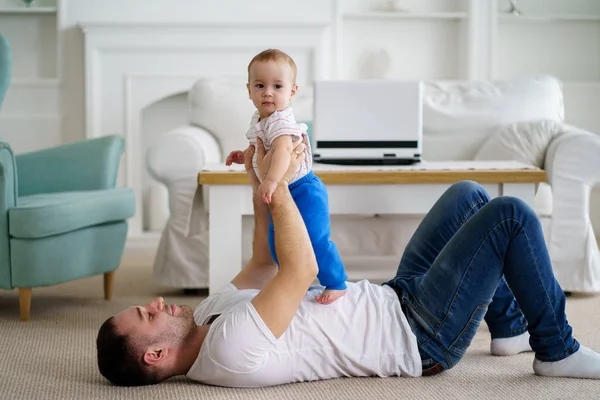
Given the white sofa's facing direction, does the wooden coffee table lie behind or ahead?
ahead

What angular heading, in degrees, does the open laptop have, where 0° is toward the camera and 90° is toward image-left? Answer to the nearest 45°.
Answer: approximately 180°

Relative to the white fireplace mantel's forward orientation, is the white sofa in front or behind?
in front

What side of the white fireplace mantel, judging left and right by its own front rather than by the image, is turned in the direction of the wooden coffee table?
front

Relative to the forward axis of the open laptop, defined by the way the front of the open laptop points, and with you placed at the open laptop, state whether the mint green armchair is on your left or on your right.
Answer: on your left

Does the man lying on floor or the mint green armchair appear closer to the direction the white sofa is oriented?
the man lying on floor

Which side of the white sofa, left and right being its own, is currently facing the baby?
front

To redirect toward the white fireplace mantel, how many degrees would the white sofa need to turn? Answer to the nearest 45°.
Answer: approximately 135° to its right

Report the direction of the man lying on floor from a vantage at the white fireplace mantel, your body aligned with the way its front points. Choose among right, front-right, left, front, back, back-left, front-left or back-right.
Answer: front

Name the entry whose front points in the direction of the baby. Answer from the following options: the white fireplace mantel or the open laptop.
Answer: the white fireplace mantel

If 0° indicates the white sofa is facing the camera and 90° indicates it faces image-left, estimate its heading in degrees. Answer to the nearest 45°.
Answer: approximately 0°

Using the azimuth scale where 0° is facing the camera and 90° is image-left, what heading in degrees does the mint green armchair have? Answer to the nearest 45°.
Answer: approximately 315°
